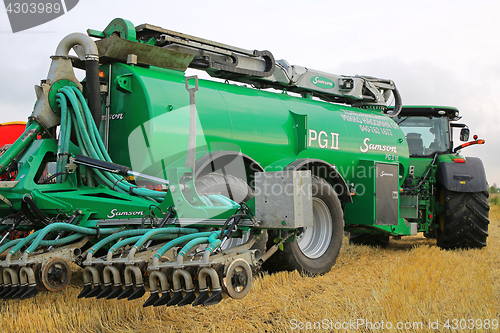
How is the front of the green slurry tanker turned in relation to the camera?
facing away from the viewer and to the right of the viewer
